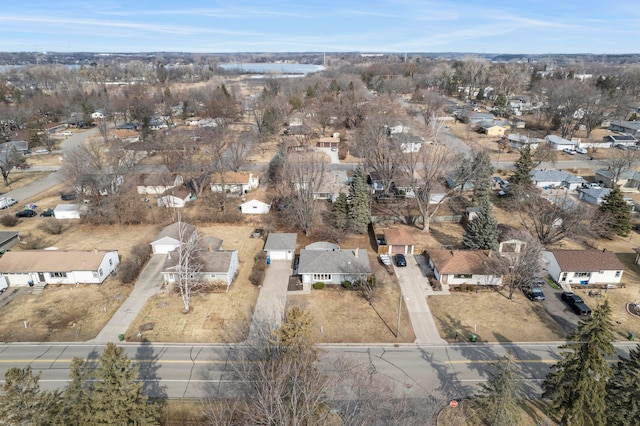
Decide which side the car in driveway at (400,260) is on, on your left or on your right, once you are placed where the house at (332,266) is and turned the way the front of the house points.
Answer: on your left

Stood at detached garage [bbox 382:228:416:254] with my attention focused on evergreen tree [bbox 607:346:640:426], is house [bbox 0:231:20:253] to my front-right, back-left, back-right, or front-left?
back-right

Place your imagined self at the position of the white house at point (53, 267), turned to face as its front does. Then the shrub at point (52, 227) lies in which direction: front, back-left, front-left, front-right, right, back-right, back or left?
back

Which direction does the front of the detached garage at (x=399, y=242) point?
toward the camera

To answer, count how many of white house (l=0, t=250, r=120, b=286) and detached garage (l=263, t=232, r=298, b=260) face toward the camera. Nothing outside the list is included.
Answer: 2

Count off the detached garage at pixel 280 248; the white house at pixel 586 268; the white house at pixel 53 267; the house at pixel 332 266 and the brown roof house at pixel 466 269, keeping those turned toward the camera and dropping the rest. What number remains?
5

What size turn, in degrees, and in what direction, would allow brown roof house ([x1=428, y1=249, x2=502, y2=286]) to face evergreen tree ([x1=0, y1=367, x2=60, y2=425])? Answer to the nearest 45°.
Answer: approximately 45° to its right

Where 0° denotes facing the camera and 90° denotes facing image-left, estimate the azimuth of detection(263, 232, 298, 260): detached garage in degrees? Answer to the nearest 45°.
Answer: approximately 0°

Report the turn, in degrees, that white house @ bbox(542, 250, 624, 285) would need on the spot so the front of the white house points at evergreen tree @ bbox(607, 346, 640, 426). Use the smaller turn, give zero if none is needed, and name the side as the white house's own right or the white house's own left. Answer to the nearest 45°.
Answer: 0° — it already faces it

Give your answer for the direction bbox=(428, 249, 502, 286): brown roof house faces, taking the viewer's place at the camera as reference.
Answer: facing the viewer

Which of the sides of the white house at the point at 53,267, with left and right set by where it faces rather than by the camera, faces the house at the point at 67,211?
back

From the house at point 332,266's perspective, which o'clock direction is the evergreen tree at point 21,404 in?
The evergreen tree is roughly at 1 o'clock from the house.

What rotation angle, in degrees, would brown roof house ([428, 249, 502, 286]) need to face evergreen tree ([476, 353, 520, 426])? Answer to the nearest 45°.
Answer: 0° — it already faces it

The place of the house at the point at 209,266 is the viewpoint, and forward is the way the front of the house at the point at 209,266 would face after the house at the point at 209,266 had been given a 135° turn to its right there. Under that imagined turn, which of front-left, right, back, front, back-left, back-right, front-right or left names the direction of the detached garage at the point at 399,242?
back-right

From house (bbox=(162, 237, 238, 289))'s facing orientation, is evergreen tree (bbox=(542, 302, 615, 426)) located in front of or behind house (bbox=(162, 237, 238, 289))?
in front

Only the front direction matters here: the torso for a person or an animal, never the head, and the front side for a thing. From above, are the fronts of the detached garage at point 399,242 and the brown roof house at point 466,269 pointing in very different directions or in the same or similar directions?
same or similar directions

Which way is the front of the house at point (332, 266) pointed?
toward the camera

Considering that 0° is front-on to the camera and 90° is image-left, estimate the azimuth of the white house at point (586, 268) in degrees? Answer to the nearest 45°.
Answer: approximately 0°

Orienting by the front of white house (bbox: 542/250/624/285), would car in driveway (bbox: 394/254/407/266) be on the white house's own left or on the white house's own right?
on the white house's own right

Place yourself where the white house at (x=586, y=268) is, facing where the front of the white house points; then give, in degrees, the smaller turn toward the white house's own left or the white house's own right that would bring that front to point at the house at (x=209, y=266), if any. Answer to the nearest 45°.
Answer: approximately 45° to the white house's own right
